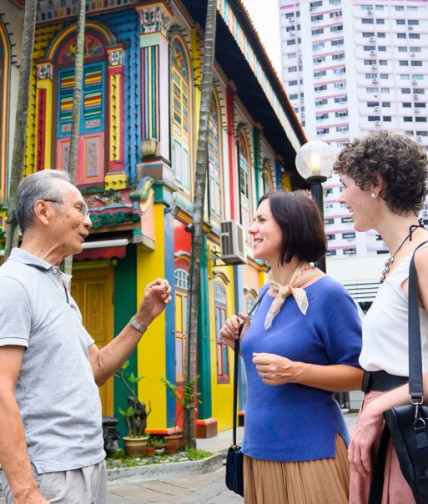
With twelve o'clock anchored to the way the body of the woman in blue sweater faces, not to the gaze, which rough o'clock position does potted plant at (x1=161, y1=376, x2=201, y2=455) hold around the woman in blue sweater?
The potted plant is roughly at 4 o'clock from the woman in blue sweater.

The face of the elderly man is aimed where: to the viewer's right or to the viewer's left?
to the viewer's right

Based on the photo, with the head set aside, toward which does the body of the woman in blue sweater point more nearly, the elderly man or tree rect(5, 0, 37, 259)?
the elderly man

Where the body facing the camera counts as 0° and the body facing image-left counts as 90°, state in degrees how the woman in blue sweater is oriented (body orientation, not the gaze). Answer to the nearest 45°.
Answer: approximately 45°

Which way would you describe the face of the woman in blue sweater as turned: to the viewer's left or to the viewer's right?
to the viewer's left

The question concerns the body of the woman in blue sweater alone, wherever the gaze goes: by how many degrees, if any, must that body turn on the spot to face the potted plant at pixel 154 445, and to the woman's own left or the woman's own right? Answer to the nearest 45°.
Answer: approximately 135° to the woman's own right

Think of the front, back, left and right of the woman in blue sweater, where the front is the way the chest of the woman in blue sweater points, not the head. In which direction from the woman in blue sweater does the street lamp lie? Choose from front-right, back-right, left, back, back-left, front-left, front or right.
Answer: back-right

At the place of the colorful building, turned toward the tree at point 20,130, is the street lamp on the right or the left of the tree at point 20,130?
left

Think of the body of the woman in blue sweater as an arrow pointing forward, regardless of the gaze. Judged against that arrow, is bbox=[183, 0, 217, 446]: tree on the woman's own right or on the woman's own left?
on the woman's own right

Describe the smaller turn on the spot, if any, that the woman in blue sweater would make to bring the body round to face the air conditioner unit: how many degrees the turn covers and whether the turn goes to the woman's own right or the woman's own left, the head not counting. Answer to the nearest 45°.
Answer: approximately 135° to the woman's own right

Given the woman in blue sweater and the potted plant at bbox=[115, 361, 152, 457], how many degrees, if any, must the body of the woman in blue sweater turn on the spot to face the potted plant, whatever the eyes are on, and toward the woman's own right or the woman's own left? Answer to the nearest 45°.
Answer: approximately 135° to the woman's own right
